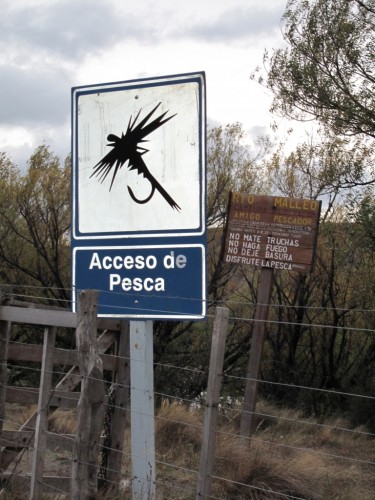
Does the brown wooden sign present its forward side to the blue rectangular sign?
yes

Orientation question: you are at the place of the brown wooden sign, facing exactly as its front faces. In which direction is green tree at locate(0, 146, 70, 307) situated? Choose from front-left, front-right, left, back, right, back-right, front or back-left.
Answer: back-right

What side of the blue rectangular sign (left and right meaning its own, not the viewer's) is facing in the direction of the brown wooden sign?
back

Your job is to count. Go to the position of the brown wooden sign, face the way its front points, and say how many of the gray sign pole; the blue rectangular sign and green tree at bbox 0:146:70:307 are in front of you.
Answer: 2

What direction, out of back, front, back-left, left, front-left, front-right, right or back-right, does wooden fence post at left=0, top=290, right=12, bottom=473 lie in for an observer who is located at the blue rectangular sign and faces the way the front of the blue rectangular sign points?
back-right

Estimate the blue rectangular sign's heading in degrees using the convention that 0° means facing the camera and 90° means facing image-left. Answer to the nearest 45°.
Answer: approximately 0°

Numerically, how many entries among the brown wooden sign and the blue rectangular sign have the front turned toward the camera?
2
